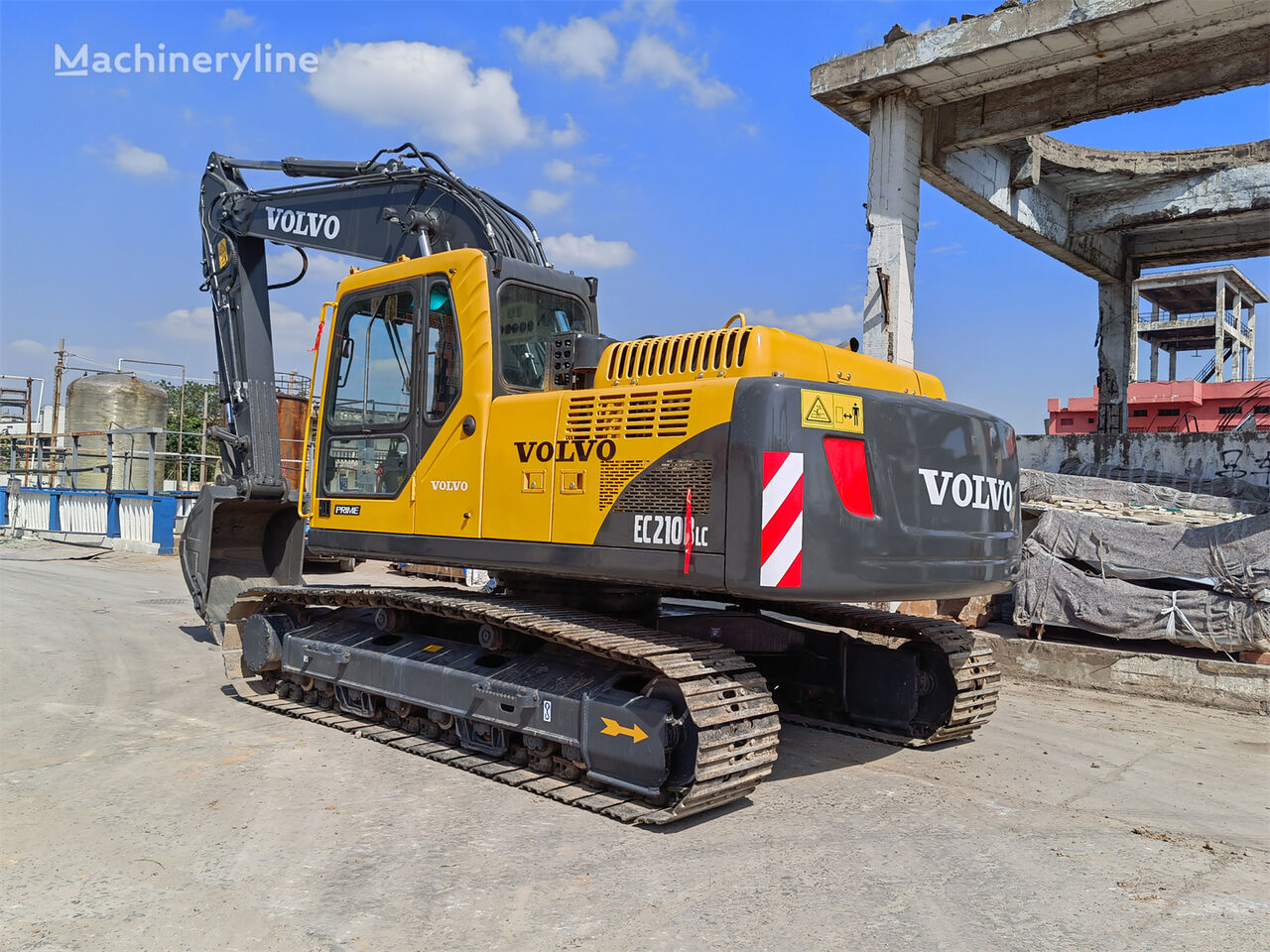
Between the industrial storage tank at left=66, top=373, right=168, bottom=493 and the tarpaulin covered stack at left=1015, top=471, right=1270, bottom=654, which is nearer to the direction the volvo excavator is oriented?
the industrial storage tank

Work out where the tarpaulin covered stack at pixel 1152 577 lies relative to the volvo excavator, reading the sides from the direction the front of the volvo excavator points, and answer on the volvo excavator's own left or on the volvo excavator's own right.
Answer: on the volvo excavator's own right

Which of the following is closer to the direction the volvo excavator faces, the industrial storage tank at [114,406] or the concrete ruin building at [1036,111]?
the industrial storage tank

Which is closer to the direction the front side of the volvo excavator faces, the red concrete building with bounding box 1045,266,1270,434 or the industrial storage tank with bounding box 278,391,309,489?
the industrial storage tank

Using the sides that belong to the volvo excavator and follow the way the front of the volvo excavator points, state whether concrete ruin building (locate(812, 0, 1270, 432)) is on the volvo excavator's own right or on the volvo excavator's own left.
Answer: on the volvo excavator's own right

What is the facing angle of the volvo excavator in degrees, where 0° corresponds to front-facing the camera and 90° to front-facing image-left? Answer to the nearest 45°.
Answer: approximately 135°

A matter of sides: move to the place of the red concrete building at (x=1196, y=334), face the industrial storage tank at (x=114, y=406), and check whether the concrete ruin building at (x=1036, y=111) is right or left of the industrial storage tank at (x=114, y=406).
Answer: left

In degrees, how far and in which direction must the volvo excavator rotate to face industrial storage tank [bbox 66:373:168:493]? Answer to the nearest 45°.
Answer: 0° — it already faces it

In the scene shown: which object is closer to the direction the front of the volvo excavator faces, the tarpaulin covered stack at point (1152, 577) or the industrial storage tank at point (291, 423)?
the industrial storage tank
